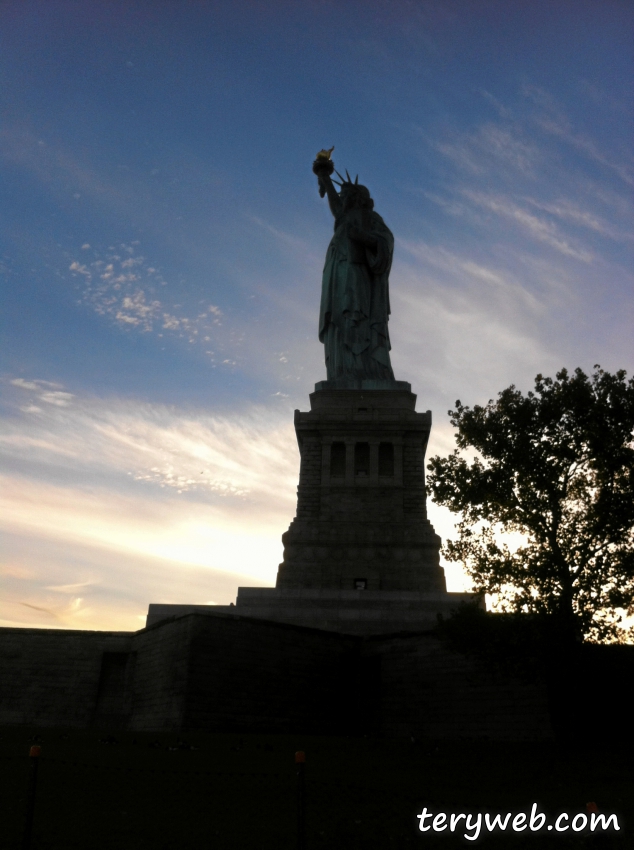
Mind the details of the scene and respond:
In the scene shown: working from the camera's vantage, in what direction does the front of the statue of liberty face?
facing the viewer and to the left of the viewer
